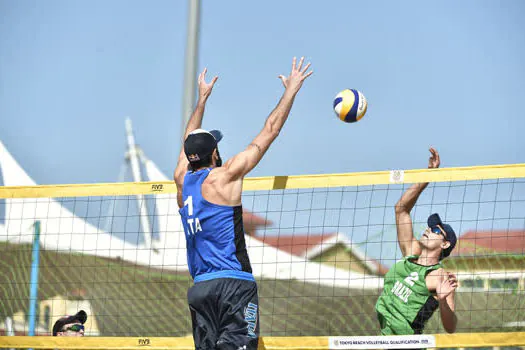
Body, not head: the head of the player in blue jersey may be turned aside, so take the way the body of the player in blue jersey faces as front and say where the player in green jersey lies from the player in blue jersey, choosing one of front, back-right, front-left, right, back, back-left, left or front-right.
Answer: front

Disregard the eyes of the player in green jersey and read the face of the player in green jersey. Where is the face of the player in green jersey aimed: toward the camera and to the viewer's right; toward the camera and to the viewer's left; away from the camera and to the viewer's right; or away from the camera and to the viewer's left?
toward the camera and to the viewer's left

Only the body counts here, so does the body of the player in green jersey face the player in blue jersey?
yes

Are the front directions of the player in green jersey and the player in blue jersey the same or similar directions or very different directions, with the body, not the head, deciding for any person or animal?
very different directions

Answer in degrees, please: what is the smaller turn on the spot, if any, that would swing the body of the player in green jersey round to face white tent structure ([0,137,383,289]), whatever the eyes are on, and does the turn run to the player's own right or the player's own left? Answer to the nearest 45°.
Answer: approximately 90° to the player's own right

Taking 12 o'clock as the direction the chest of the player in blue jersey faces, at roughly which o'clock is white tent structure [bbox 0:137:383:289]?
The white tent structure is roughly at 10 o'clock from the player in blue jersey.

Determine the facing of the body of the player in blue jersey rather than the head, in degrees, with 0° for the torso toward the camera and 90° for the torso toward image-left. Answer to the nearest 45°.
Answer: approximately 225°

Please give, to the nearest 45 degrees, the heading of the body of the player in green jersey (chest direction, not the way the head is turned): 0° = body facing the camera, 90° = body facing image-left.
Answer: approximately 45°
